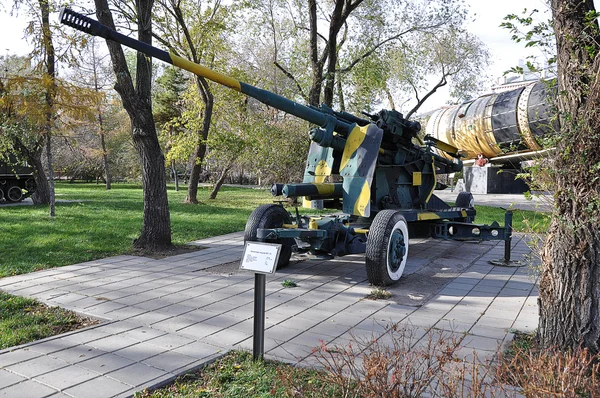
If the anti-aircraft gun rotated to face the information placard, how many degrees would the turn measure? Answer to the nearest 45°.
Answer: approximately 45° to its left

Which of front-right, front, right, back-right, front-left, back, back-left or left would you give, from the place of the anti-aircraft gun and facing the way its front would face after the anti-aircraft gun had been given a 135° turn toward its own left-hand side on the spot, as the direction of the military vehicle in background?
back-left

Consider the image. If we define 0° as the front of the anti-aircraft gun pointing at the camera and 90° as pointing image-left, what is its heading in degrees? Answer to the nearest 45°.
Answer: approximately 45°
